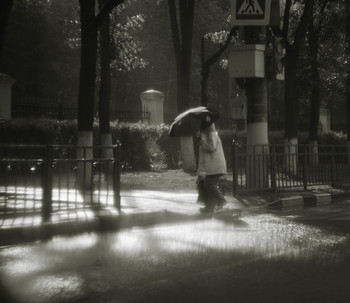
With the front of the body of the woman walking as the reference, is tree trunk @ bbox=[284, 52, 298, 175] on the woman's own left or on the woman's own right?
on the woman's own right

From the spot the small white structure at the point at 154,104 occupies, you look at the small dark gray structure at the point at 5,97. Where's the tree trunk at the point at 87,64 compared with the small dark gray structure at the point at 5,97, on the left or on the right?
left

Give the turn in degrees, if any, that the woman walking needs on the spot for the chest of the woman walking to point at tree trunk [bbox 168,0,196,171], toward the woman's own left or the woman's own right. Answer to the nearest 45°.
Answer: approximately 90° to the woman's own right

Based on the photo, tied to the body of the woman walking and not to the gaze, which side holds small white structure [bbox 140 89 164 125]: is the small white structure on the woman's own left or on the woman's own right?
on the woman's own right

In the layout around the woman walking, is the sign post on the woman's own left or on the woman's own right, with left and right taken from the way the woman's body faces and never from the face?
on the woman's own right

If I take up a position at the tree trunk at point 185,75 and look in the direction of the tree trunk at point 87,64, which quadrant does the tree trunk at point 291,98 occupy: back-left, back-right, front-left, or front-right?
back-left

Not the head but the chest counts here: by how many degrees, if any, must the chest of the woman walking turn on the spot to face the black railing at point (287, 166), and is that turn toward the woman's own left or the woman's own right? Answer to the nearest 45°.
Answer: approximately 135° to the woman's own right
